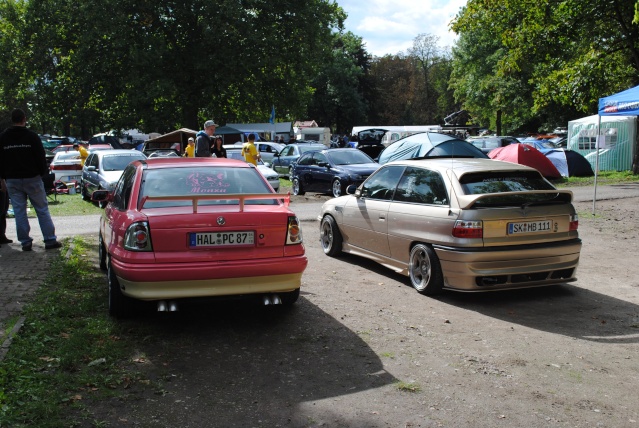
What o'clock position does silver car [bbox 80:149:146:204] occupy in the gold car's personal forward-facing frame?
The silver car is roughly at 12 o'clock from the gold car.

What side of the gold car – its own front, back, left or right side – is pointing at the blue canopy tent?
right

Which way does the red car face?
away from the camera

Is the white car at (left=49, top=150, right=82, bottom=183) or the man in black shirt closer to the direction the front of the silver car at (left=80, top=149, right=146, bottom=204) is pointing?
the man in black shirt

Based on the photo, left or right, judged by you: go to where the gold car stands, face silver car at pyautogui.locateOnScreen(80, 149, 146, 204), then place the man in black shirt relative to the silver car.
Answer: left

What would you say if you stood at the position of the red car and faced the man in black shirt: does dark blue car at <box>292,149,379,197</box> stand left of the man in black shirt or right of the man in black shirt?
right

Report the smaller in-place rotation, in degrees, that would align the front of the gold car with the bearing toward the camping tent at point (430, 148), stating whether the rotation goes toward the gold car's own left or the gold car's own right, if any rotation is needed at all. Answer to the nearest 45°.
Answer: approximately 45° to the gold car's own right

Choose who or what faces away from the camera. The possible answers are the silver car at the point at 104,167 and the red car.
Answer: the red car

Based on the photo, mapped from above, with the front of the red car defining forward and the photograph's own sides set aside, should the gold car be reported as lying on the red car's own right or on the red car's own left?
on the red car's own right

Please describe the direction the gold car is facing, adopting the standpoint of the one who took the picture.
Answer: facing away from the viewer and to the left of the viewer

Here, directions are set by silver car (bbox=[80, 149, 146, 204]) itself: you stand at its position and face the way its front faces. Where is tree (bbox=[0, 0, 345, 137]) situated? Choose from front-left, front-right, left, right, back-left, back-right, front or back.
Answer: back-left
